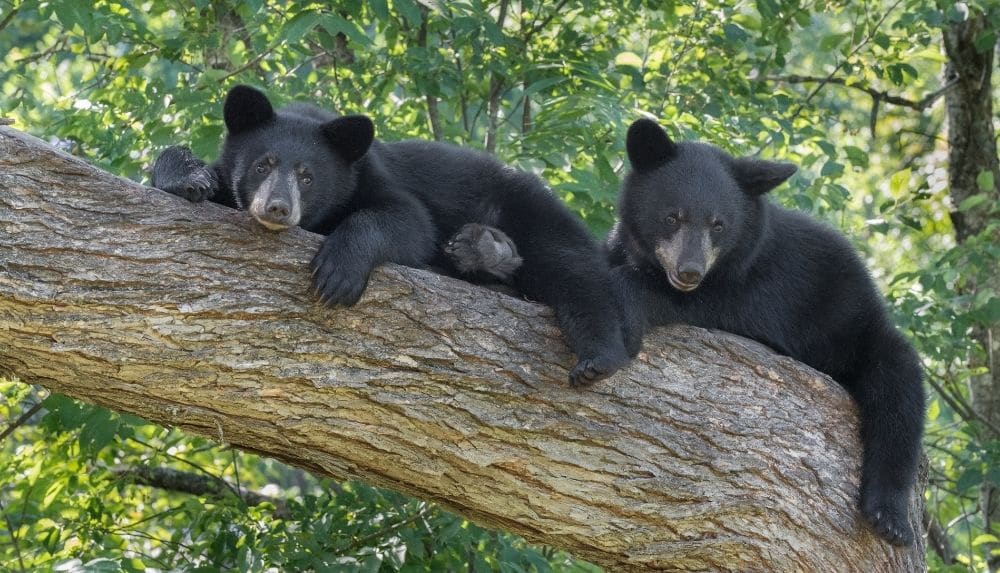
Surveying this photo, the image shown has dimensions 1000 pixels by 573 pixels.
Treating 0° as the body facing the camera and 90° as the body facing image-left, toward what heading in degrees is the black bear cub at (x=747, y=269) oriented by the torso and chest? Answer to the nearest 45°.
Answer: approximately 45°

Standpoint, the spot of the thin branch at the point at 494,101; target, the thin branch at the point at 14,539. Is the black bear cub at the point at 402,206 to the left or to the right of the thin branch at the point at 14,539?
left

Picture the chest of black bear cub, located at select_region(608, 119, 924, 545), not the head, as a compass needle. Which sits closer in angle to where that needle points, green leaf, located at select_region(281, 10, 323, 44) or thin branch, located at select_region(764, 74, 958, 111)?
the green leaf

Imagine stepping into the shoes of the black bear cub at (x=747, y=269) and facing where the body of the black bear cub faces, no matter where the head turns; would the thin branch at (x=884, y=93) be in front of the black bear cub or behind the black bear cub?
behind

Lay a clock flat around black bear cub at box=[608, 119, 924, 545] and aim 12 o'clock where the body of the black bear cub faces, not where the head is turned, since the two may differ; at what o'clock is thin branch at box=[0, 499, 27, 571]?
The thin branch is roughly at 1 o'clock from the black bear cub.

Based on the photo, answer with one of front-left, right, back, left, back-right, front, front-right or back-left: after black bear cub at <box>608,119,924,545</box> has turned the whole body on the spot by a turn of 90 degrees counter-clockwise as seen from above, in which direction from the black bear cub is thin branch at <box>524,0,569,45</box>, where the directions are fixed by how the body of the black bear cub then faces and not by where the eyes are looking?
back

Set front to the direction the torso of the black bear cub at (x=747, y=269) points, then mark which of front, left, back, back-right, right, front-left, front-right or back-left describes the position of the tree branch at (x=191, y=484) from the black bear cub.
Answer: front-right

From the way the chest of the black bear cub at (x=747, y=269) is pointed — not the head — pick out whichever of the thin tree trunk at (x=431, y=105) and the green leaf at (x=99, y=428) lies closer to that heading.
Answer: the green leaf

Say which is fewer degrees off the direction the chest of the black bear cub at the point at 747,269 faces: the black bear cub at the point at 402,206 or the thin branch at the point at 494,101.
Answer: the black bear cub
